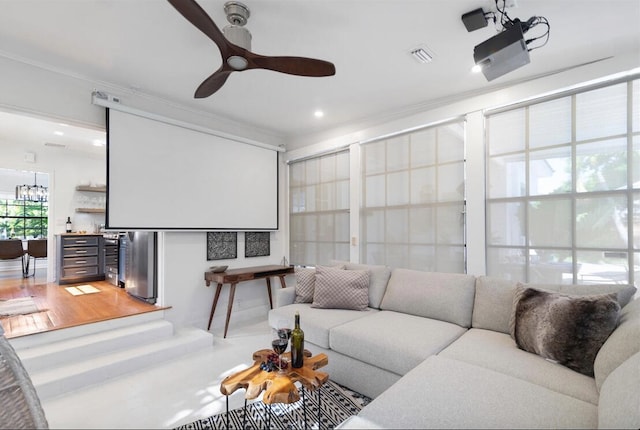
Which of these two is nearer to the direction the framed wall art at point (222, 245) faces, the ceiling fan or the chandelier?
the ceiling fan

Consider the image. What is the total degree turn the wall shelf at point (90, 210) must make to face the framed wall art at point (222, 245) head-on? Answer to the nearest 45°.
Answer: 0° — it already faces it

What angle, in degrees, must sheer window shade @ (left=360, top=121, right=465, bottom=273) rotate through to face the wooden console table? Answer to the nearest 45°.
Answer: approximately 45° to its right

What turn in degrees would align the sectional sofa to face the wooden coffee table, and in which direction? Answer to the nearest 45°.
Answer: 0° — it already faces it

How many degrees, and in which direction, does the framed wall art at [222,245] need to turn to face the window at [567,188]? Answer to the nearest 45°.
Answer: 0° — it already faces it

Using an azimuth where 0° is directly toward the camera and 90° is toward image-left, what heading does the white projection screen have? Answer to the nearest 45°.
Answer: approximately 315°

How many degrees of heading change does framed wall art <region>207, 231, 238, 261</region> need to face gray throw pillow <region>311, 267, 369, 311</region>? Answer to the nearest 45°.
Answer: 0° — it already faces it
